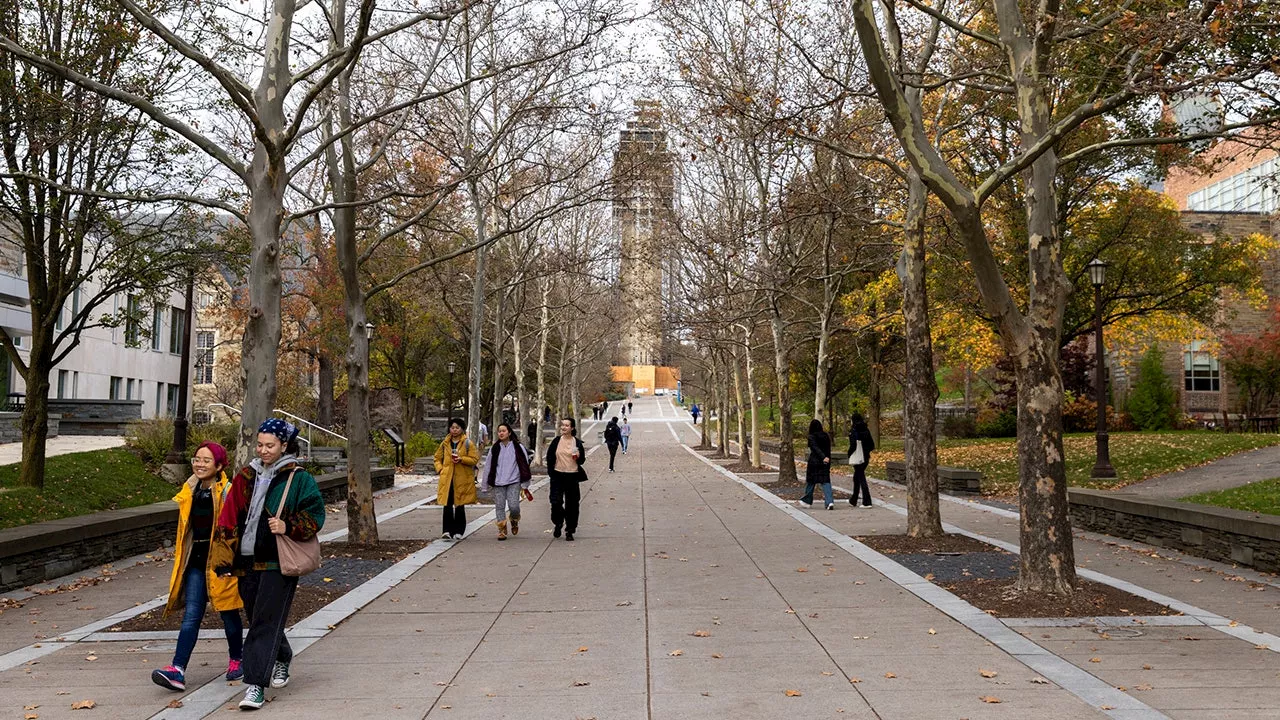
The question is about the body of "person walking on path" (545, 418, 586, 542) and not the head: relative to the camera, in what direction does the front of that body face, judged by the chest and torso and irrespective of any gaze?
toward the camera

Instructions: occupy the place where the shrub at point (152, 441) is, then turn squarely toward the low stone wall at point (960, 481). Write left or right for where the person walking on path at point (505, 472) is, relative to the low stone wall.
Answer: right

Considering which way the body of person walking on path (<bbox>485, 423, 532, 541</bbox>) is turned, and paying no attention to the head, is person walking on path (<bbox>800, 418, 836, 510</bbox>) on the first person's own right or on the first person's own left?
on the first person's own left

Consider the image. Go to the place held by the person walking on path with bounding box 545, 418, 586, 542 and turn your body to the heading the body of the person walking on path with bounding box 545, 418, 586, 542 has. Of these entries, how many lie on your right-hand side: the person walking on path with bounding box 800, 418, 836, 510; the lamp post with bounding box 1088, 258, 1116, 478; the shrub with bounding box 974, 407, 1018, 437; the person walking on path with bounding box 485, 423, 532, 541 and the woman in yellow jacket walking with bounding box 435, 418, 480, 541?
2

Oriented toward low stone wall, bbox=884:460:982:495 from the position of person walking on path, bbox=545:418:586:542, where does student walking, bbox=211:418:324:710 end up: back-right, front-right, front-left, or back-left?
back-right

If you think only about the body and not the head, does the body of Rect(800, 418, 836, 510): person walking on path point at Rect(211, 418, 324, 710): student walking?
no

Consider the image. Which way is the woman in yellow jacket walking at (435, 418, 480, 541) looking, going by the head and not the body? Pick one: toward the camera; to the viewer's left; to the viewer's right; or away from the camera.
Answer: toward the camera

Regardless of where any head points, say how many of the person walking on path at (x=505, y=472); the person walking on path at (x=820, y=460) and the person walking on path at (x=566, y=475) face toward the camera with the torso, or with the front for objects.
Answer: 2

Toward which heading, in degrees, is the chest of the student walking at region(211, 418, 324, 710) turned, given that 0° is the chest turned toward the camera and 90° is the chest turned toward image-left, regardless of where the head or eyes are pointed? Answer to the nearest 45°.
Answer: approximately 45°

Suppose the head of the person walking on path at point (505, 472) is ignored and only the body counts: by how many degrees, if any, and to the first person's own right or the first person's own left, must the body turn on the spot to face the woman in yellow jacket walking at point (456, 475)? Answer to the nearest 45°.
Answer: approximately 90° to the first person's own right

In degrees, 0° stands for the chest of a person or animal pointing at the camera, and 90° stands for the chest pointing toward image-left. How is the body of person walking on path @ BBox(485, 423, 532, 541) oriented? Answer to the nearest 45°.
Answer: approximately 0°

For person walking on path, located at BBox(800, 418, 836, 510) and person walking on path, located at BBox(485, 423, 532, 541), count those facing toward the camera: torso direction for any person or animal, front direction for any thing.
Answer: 1

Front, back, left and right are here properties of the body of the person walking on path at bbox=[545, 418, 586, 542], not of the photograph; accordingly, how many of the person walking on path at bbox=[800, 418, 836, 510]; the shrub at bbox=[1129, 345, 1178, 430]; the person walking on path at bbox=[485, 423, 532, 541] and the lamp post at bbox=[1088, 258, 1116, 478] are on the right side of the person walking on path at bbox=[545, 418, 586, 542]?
1

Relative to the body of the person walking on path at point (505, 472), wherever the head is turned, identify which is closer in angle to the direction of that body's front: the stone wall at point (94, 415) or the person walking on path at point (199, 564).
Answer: the person walking on path

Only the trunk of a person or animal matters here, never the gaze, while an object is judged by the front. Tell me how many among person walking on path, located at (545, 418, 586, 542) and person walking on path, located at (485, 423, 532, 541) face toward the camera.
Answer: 2

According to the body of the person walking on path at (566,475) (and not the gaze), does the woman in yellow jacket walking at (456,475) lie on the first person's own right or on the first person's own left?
on the first person's own right

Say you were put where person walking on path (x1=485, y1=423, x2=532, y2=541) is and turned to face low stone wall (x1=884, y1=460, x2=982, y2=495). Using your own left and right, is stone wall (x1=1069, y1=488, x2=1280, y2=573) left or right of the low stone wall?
right

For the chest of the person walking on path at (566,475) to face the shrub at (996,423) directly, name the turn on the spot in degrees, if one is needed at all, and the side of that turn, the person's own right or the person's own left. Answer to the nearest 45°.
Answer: approximately 135° to the person's own left
